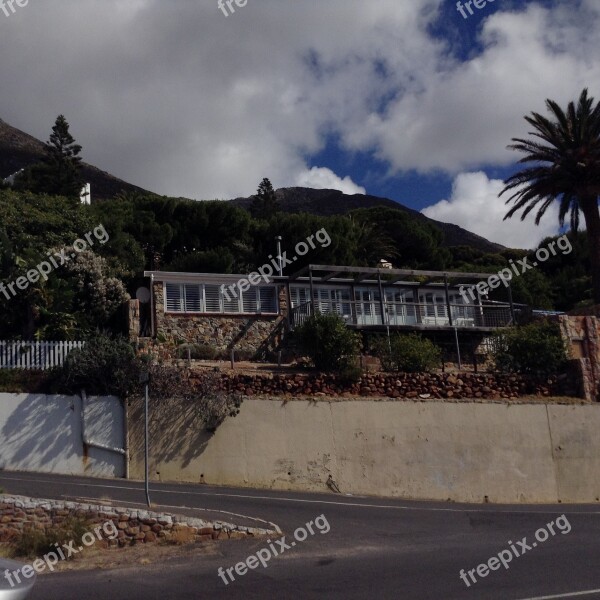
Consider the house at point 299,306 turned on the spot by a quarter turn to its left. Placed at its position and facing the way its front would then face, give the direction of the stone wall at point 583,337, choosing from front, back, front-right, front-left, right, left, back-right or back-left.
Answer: front

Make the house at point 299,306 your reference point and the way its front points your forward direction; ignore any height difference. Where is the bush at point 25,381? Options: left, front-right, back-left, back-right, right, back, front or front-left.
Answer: front-right

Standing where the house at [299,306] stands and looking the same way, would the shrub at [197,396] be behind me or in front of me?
in front

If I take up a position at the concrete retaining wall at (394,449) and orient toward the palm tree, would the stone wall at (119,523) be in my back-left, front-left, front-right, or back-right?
back-right

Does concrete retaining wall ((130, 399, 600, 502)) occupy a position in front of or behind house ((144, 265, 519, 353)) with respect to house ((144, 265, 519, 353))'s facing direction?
in front

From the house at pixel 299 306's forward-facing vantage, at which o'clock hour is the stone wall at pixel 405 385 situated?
The stone wall is roughly at 11 o'clock from the house.

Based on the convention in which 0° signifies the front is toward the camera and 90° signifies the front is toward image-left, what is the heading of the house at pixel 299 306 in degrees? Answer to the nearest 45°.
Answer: approximately 0°

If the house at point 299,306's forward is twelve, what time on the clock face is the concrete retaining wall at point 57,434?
The concrete retaining wall is roughly at 1 o'clock from the house.

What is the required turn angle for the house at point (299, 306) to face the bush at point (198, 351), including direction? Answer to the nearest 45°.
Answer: approximately 45° to its right

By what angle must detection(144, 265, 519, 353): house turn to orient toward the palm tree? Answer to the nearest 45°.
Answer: approximately 90° to its left

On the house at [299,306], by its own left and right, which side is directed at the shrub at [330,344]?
front
